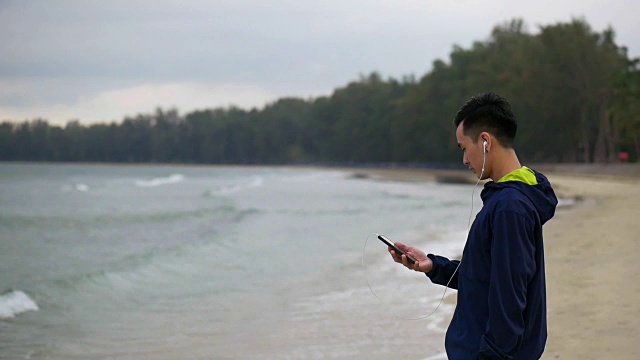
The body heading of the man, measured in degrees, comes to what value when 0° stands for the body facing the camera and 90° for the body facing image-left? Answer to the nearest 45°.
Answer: approximately 90°

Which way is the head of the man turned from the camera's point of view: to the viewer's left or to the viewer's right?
to the viewer's left
